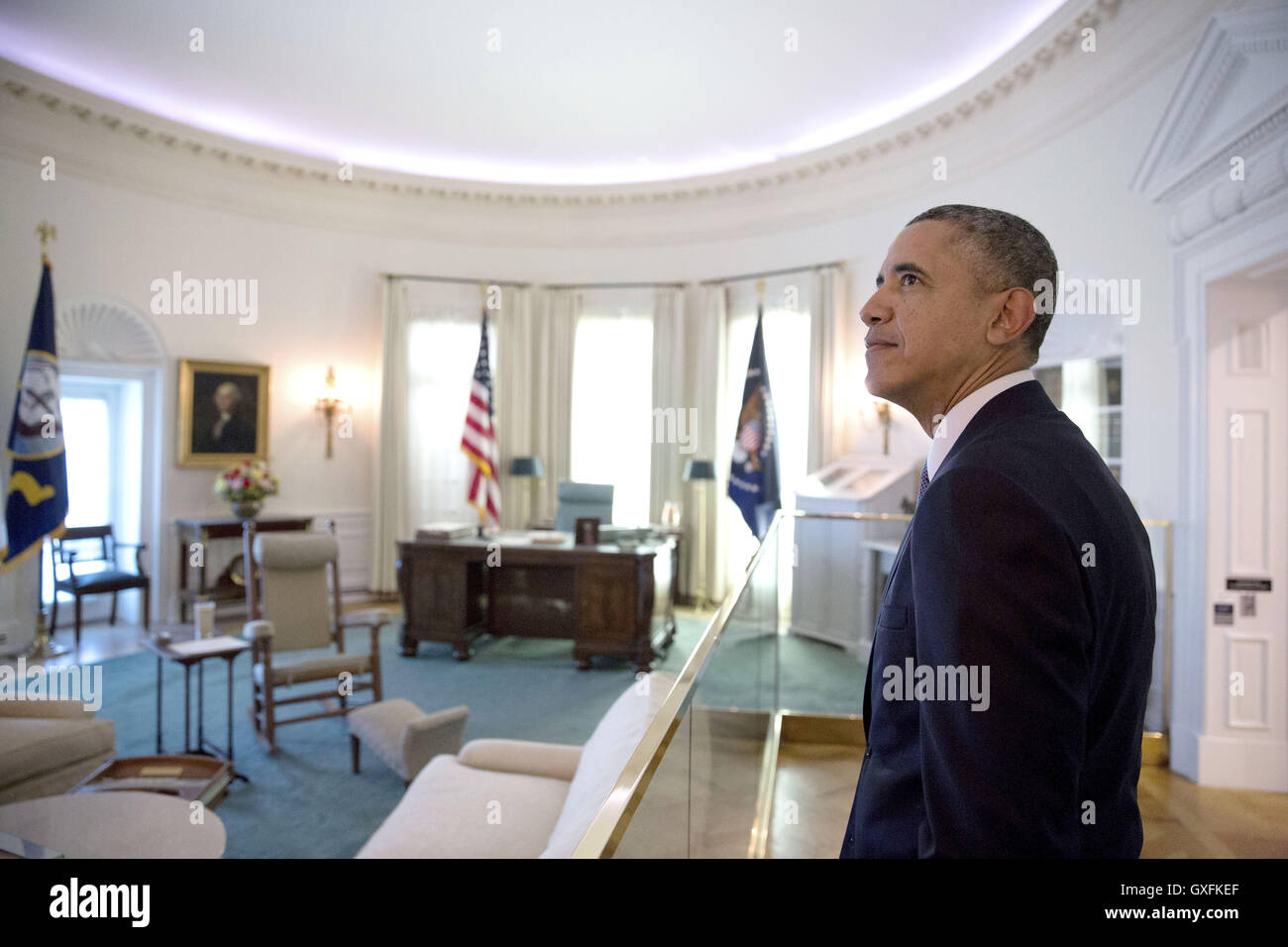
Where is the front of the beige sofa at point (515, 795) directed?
to the viewer's left

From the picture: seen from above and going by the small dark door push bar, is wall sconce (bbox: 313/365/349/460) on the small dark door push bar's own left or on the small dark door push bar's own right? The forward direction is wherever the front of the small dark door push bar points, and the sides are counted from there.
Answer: on the small dark door push bar's own right

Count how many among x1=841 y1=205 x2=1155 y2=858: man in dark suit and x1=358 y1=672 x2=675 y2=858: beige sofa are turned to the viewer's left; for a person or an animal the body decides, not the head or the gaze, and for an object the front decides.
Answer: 2

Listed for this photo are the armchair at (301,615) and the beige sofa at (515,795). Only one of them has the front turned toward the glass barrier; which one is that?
the armchair

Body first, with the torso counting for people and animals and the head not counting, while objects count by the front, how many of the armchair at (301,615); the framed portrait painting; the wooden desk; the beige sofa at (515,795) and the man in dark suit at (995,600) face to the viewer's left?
2

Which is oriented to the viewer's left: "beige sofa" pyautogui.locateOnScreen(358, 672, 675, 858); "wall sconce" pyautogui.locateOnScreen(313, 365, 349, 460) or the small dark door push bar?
the beige sofa

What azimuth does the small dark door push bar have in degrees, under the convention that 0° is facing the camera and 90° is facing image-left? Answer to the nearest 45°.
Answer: approximately 0°

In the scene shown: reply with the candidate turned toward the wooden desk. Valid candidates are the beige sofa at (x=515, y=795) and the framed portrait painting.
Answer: the framed portrait painting

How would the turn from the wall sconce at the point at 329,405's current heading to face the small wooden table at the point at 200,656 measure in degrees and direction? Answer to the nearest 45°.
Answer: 0° — it already faces it

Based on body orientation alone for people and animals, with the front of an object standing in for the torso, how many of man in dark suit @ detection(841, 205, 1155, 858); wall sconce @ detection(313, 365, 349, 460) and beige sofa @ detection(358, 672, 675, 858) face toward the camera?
1

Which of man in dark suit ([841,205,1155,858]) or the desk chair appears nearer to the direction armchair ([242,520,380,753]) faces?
the man in dark suit
